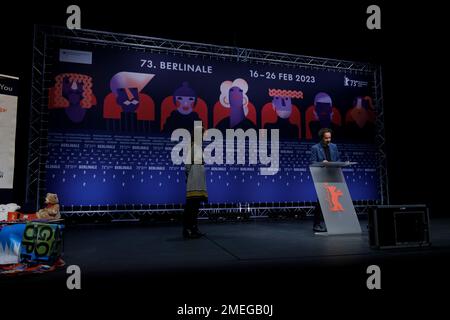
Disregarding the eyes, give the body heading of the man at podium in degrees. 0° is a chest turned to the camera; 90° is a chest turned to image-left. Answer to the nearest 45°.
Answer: approximately 315°

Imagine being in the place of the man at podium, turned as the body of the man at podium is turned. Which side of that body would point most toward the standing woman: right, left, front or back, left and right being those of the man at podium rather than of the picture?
right

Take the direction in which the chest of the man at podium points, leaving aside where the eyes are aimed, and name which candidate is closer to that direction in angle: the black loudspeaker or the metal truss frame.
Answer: the black loudspeaker

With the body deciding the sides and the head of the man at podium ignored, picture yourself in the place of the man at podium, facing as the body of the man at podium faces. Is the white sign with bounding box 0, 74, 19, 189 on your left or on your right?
on your right
